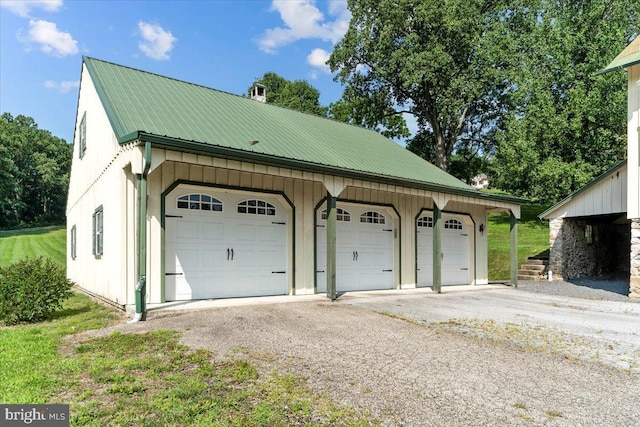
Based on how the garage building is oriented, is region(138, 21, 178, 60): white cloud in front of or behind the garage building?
behind

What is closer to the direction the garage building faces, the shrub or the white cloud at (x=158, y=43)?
the shrub

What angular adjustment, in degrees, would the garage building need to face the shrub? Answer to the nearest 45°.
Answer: approximately 90° to its right

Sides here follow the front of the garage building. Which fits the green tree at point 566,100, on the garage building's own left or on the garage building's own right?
on the garage building's own left

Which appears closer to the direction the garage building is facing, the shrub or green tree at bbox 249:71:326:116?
the shrub
